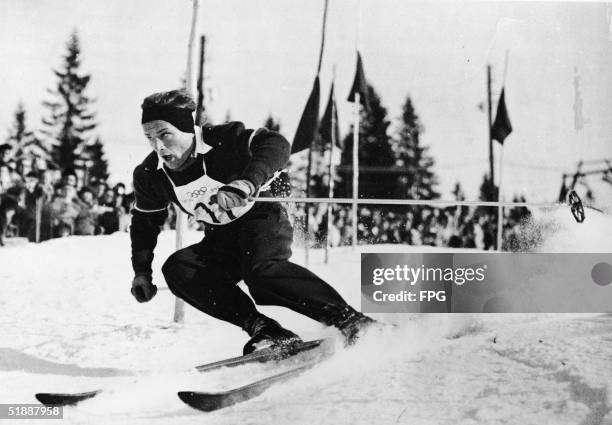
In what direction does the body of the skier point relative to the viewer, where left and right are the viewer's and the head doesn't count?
facing the viewer and to the left of the viewer

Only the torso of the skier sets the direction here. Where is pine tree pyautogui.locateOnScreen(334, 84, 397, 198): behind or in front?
behind

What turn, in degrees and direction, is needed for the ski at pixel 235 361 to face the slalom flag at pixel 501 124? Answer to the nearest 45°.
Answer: approximately 180°

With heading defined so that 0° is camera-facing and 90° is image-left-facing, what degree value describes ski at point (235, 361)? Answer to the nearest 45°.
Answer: approximately 90°

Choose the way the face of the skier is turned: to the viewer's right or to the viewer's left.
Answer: to the viewer's left
